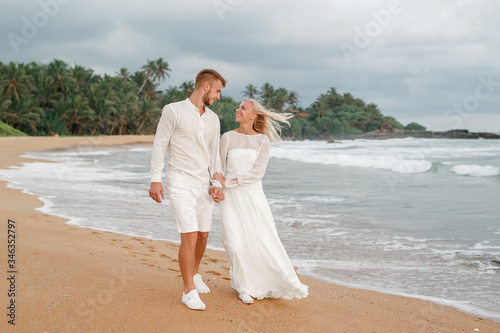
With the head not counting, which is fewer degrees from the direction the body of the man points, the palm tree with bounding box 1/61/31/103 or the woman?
the woman

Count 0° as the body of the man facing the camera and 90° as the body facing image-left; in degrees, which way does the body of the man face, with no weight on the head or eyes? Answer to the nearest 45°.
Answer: approximately 315°

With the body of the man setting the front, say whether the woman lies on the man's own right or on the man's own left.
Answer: on the man's own left

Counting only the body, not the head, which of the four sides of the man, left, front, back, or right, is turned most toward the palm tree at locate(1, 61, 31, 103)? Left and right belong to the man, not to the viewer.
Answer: back
